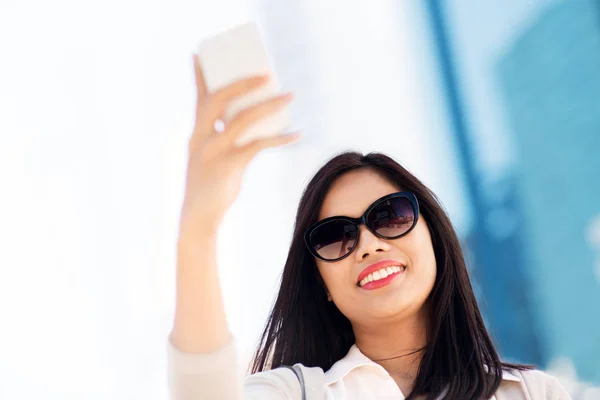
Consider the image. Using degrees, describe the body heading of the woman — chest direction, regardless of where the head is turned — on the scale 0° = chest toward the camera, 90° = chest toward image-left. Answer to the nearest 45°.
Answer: approximately 0°
